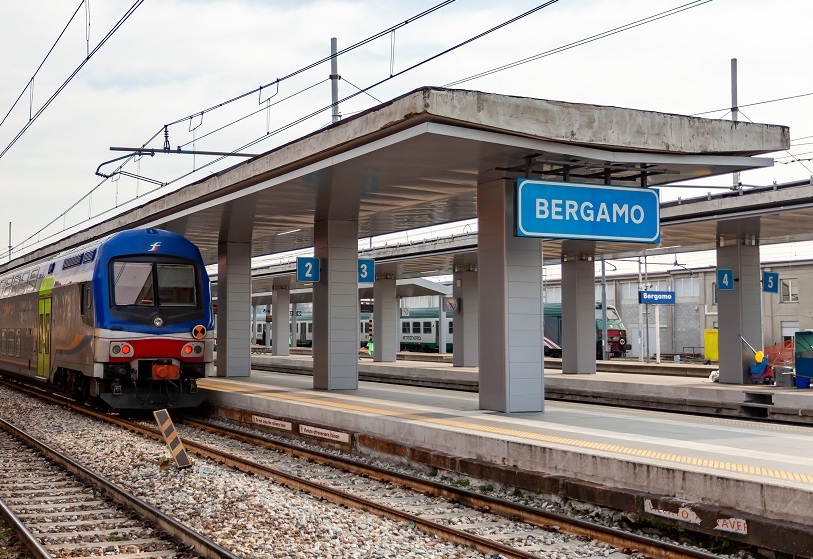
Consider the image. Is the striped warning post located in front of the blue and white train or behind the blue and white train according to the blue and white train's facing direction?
in front

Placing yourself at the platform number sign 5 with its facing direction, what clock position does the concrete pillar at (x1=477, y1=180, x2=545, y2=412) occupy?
The concrete pillar is roughly at 2 o'clock from the platform number sign 5.

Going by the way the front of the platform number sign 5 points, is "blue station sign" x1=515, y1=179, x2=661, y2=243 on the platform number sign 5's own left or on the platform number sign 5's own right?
on the platform number sign 5's own right

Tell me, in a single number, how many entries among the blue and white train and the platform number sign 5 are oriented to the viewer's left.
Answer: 0

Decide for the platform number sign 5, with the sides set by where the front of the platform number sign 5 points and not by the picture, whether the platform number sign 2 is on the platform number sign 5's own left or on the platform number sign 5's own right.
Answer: on the platform number sign 5's own right

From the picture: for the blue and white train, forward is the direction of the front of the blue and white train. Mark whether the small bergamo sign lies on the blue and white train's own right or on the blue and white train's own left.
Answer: on the blue and white train's own left

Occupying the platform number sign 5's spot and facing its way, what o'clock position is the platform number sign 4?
The platform number sign 4 is roughly at 2 o'clock from the platform number sign 5.

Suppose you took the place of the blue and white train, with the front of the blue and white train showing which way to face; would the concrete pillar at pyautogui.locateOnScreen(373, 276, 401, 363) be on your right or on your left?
on your left

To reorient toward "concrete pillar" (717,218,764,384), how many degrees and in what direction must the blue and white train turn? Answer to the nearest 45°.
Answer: approximately 45° to its left

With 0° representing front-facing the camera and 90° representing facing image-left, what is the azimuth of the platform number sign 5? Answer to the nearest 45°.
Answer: approximately 315°
